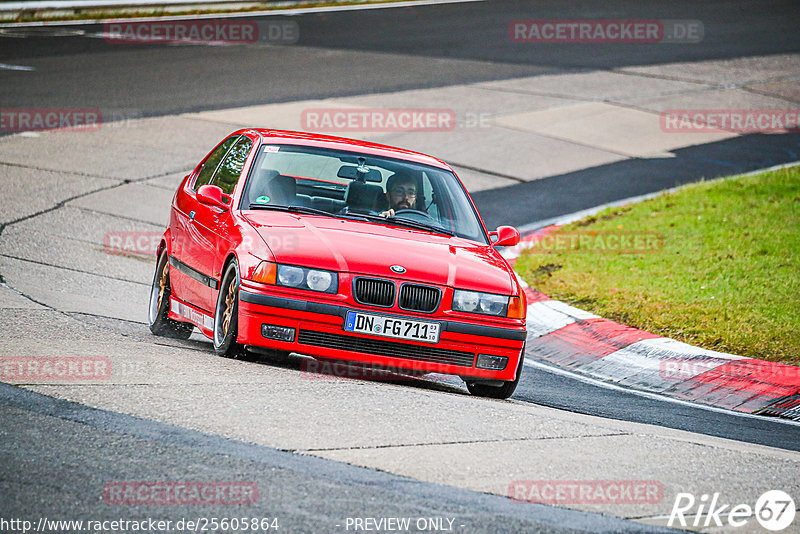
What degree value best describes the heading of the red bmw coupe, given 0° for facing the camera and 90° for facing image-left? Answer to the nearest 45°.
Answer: approximately 315°

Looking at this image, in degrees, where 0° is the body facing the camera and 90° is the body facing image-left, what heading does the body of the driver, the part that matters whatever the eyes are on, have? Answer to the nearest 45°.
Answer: approximately 315°
